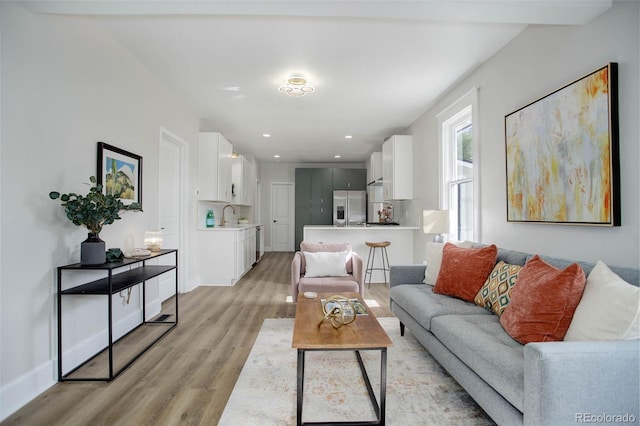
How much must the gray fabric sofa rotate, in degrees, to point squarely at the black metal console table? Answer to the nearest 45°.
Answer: approximately 45° to its right

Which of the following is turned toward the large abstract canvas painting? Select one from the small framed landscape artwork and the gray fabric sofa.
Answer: the small framed landscape artwork

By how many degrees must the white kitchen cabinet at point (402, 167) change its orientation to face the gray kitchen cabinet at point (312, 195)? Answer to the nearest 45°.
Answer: approximately 45° to its right

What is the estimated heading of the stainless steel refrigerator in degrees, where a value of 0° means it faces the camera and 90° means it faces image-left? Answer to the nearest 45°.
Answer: approximately 0°

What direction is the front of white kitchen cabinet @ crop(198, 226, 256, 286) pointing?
to the viewer's right

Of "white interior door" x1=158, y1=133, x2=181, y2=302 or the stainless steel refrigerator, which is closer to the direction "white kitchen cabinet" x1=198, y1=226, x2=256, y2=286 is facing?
the stainless steel refrigerator

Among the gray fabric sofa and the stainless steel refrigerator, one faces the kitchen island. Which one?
the stainless steel refrigerator

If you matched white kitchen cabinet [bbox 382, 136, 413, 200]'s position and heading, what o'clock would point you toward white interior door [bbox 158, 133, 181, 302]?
The white interior door is roughly at 11 o'clock from the white kitchen cabinet.

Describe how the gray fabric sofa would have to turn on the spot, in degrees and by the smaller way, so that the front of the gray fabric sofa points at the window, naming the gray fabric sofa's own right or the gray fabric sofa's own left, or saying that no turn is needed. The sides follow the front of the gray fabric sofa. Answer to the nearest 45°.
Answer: approximately 135° to the gray fabric sofa's own right

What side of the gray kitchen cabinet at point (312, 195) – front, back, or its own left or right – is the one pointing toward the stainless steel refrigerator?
left

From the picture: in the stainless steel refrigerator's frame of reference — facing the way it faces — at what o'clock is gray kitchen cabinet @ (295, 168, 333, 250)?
The gray kitchen cabinet is roughly at 3 o'clock from the stainless steel refrigerator.

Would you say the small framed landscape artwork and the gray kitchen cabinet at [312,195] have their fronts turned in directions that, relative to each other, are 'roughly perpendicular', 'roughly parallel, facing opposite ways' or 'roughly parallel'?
roughly perpendicular

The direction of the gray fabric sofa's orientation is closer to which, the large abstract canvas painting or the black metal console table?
the black metal console table

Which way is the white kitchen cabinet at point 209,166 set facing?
to the viewer's right

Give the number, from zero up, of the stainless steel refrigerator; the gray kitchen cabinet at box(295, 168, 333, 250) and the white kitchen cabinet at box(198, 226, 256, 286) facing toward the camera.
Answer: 2

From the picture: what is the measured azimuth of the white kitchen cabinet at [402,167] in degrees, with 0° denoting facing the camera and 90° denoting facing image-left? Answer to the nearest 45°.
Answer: approximately 90°
